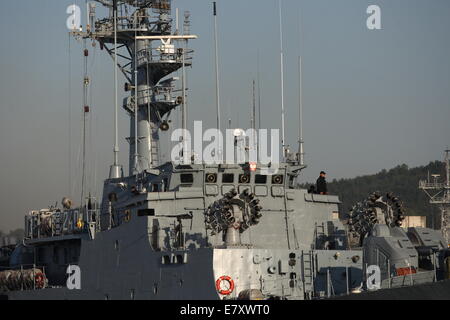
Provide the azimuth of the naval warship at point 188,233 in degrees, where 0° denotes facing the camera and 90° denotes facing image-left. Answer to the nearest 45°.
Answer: approximately 315°
